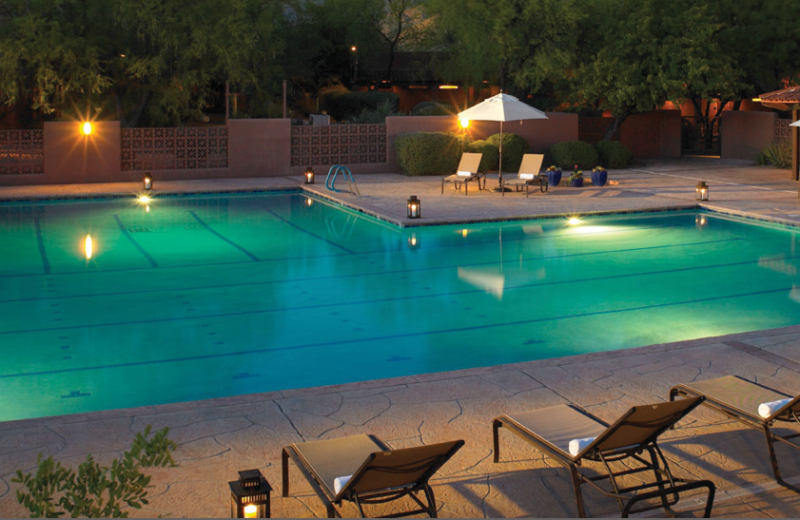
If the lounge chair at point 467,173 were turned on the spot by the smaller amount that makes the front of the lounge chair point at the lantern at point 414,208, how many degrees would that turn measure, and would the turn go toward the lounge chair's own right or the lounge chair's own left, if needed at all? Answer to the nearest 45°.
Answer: approximately 45° to the lounge chair's own left

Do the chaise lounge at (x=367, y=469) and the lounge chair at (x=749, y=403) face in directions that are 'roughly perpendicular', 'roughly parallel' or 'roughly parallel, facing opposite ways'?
roughly parallel

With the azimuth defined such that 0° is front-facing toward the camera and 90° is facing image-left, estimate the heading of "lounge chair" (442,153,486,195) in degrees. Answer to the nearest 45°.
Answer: approximately 45°

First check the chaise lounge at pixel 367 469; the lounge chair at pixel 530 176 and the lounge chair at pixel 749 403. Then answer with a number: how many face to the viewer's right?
0

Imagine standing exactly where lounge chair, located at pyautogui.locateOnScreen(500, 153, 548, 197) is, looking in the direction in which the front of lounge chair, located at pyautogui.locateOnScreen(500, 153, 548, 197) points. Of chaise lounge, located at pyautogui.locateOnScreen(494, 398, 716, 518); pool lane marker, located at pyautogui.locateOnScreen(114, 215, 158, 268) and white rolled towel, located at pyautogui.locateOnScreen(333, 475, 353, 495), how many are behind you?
0

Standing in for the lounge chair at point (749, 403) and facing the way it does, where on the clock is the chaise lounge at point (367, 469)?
The chaise lounge is roughly at 9 o'clock from the lounge chair.

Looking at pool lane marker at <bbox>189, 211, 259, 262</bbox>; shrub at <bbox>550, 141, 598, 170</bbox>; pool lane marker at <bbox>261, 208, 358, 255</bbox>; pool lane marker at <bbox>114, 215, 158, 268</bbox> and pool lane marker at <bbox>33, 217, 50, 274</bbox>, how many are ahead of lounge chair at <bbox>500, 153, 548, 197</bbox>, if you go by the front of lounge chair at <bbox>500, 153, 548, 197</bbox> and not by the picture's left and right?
4

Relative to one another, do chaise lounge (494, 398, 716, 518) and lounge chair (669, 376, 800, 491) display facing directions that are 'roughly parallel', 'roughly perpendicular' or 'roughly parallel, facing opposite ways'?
roughly parallel

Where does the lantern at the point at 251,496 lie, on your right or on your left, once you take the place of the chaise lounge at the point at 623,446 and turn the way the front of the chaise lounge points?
on your left

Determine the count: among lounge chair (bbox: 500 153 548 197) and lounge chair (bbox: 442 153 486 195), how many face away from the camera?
0

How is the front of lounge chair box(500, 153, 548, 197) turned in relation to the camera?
facing the viewer and to the left of the viewer
